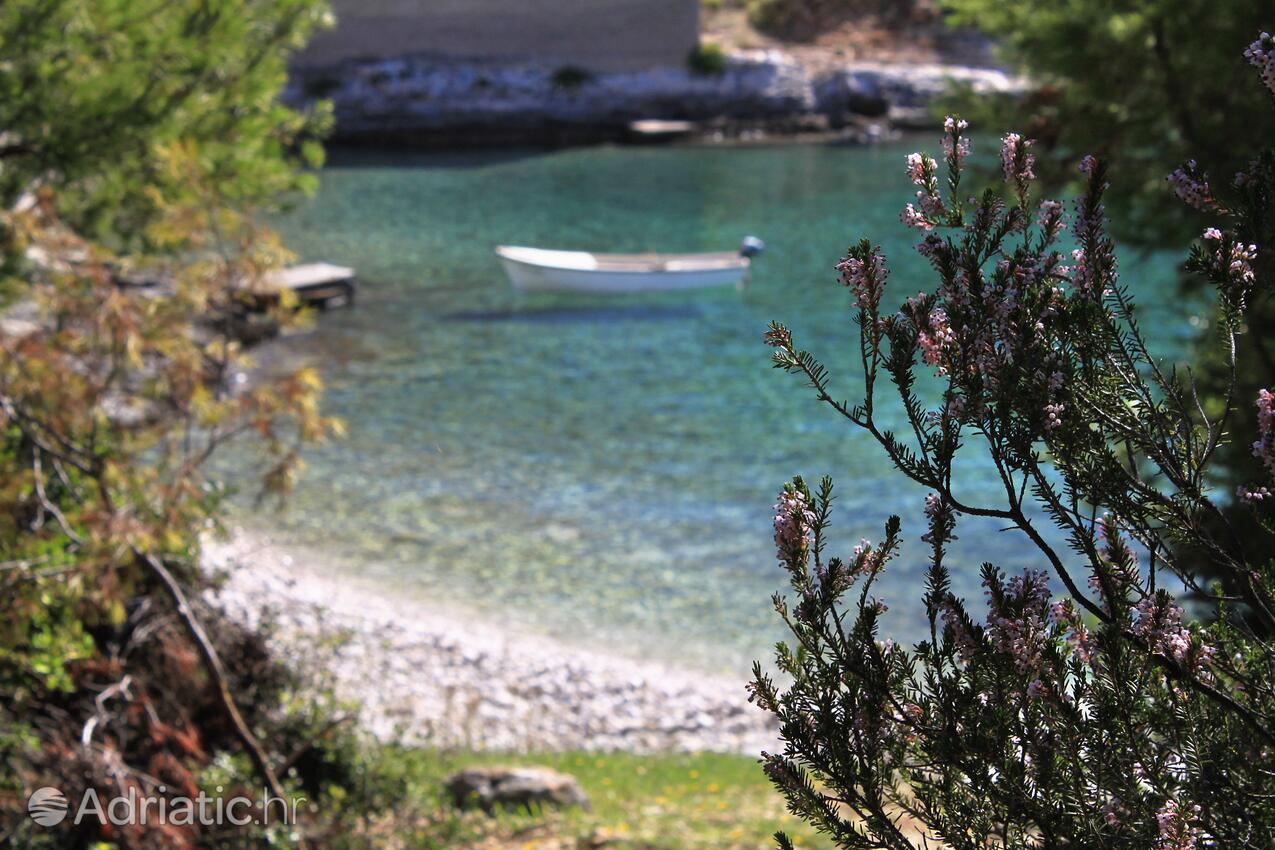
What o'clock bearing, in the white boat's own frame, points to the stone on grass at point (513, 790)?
The stone on grass is roughly at 9 o'clock from the white boat.

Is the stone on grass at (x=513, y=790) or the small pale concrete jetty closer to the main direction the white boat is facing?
the small pale concrete jetty

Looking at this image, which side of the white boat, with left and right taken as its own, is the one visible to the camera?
left

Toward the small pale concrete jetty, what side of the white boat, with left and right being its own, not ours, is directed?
front

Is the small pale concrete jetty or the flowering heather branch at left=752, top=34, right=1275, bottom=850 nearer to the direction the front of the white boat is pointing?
the small pale concrete jetty

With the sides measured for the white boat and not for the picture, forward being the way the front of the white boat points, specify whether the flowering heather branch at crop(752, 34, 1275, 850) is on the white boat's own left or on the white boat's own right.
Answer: on the white boat's own left
